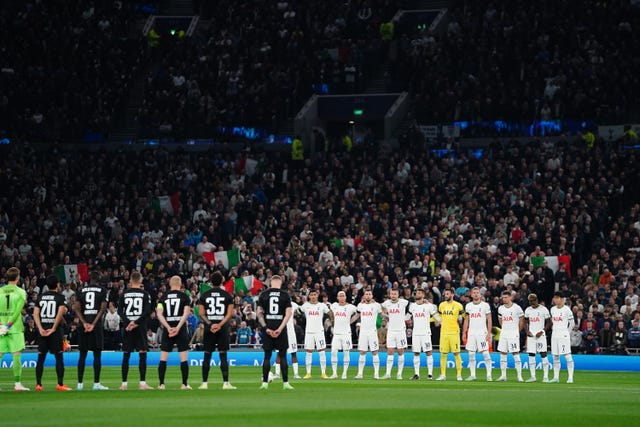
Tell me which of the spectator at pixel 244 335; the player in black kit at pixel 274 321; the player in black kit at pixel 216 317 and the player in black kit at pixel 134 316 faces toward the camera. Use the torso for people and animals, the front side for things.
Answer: the spectator

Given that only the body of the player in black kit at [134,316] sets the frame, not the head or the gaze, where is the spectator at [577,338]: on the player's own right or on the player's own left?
on the player's own right

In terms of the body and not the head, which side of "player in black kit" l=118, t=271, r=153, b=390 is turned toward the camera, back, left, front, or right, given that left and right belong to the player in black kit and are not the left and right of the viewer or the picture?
back

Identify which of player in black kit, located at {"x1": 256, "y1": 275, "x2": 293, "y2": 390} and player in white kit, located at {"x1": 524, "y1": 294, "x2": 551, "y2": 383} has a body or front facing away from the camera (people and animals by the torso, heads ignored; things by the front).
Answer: the player in black kit

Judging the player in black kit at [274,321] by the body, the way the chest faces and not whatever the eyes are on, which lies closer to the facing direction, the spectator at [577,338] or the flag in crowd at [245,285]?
the flag in crowd

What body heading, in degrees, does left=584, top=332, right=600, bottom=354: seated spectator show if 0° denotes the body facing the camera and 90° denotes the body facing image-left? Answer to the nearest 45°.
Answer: approximately 0°

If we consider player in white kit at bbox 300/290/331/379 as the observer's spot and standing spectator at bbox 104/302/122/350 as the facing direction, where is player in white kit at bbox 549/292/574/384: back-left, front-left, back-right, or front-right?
back-right

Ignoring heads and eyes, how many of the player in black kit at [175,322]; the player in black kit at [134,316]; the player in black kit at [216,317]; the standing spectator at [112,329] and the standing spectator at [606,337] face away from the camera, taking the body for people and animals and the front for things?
3

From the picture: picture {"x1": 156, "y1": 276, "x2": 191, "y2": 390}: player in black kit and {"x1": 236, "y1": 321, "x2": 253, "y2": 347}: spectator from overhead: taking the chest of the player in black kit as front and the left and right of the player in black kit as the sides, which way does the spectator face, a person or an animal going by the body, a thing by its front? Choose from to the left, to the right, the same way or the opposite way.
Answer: the opposite way

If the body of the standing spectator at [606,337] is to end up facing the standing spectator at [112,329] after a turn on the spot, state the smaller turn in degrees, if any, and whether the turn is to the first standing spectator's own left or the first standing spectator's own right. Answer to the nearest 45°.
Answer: approximately 90° to the first standing spectator's own right

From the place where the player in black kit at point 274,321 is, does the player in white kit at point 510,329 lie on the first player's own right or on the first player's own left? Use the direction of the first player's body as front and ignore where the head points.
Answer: on the first player's own right

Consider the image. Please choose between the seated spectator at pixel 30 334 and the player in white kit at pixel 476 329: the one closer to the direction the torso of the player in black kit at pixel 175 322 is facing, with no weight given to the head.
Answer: the seated spectator

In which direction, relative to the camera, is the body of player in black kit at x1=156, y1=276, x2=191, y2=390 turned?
away from the camera
